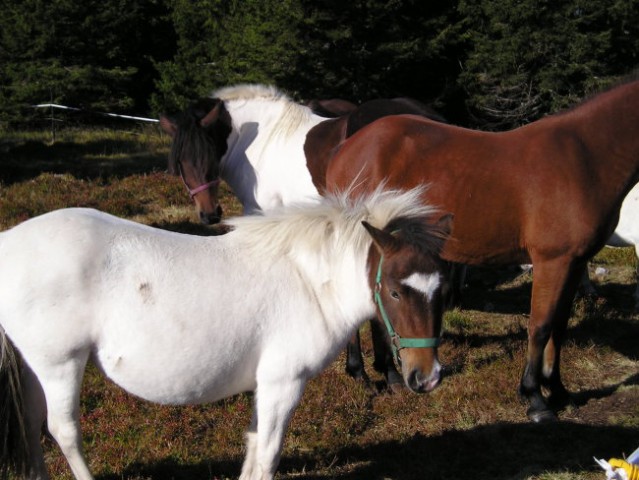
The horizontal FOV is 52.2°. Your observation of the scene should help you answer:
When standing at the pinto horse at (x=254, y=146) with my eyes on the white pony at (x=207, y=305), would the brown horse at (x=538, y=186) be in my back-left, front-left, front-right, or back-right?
front-left

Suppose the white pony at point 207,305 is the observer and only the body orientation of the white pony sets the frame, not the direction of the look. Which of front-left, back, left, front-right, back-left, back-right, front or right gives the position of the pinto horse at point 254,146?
left

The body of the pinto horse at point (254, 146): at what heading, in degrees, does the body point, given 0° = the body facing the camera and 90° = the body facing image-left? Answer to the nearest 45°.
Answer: approximately 45°

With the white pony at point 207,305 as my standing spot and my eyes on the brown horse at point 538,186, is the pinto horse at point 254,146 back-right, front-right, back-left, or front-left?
front-left

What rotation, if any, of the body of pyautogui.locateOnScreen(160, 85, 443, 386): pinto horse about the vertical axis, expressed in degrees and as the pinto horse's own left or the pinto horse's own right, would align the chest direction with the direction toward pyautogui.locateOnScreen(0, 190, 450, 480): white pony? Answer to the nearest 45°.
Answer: approximately 45° to the pinto horse's own left

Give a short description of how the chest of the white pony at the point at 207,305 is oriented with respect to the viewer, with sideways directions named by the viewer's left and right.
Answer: facing to the right of the viewer

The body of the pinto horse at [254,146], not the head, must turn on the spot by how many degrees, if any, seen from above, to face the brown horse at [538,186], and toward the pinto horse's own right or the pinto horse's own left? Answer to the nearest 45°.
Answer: approximately 90° to the pinto horse's own left

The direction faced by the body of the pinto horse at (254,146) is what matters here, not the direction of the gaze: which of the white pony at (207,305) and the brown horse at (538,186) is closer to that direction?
the white pony
